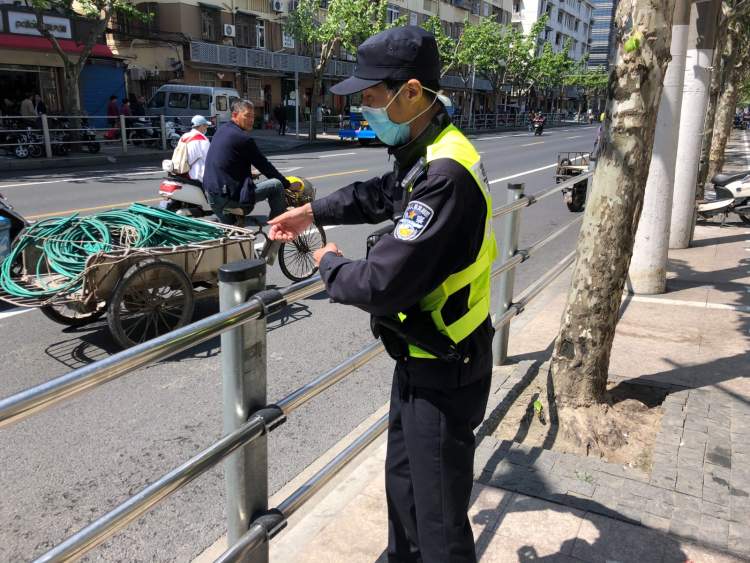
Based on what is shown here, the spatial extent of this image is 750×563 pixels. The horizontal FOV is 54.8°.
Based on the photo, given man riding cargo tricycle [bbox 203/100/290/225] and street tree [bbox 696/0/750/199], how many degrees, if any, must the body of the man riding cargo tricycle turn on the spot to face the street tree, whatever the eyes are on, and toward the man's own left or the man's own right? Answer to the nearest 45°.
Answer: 0° — they already face it

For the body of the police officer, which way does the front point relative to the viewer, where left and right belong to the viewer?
facing to the left of the viewer

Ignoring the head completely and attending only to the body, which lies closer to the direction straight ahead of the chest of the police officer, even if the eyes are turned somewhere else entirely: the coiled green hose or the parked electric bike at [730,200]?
the coiled green hose

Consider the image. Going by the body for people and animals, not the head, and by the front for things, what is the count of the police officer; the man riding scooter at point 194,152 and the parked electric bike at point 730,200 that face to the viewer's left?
2

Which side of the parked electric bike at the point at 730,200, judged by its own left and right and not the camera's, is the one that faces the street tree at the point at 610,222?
left

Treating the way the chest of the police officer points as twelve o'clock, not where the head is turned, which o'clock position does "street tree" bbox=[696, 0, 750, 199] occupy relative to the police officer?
The street tree is roughly at 4 o'clock from the police officer.

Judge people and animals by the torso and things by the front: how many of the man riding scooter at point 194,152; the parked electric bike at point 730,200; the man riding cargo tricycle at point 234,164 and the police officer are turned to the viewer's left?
2

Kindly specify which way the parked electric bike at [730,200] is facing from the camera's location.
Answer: facing to the left of the viewer

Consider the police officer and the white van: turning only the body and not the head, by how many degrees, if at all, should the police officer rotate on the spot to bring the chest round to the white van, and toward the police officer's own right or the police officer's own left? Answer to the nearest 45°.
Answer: approximately 90° to the police officer's own right

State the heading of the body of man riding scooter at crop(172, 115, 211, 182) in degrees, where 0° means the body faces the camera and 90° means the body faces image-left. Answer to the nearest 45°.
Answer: approximately 225°

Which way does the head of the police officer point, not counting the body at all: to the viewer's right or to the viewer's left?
to the viewer's left
